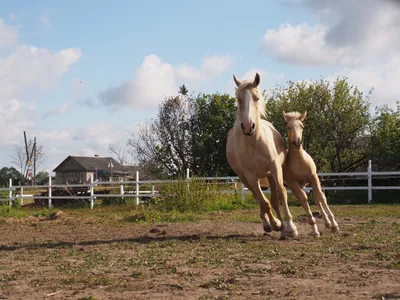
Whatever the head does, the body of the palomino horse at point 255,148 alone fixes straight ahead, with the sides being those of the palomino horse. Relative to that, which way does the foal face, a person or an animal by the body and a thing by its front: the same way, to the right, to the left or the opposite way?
the same way

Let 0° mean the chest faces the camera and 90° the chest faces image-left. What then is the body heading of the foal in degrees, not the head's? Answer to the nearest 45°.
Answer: approximately 0°

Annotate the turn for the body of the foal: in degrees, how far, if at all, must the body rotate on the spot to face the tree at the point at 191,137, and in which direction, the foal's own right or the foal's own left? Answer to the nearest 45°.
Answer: approximately 180°

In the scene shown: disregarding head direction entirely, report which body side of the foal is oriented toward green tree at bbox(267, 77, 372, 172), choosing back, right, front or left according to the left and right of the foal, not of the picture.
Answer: back

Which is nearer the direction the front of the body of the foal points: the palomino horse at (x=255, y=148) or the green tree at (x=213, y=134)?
the palomino horse

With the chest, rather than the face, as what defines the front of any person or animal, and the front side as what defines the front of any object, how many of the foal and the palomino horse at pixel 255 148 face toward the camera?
2

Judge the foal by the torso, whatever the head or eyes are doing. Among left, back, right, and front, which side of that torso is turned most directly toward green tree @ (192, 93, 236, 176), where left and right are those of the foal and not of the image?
back

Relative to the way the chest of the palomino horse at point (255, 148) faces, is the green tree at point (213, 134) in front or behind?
behind

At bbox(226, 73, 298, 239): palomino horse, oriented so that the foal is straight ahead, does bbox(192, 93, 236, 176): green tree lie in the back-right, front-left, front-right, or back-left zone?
front-left

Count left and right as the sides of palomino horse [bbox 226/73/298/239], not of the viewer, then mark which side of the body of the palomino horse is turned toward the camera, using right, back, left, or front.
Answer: front

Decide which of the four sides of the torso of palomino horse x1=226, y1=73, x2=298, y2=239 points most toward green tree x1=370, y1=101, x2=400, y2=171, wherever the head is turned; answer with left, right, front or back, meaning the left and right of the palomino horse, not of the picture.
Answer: back

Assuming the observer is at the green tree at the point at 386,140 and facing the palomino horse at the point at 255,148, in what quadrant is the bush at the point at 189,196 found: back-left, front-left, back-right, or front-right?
front-right

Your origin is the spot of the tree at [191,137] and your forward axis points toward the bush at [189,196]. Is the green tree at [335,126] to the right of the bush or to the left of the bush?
left

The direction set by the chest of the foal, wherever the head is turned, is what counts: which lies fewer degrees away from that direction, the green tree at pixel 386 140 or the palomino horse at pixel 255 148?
the palomino horse
